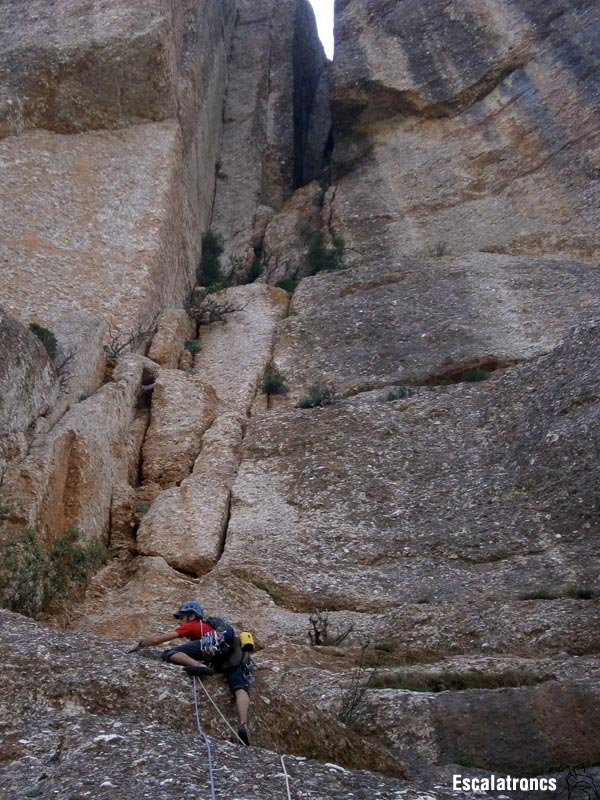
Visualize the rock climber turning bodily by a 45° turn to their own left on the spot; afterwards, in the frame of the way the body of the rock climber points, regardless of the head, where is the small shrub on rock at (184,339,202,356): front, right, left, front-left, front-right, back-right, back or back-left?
back-right

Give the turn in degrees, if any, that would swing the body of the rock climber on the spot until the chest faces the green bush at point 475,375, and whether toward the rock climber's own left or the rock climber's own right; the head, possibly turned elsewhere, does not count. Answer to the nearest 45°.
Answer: approximately 135° to the rock climber's own right

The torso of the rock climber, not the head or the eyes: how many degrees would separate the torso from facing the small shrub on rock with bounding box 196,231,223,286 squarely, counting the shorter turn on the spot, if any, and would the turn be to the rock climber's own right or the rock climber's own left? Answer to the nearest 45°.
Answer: approximately 90° to the rock climber's own right

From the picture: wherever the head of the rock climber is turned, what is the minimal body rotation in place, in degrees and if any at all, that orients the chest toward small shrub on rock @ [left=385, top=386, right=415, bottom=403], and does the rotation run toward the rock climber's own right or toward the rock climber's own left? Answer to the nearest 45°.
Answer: approximately 90° to the rock climber's own right

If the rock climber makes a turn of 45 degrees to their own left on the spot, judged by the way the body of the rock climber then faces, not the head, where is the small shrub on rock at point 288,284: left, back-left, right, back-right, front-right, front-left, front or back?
back-right

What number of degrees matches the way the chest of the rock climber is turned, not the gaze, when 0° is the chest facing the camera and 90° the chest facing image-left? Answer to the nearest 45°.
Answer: approximately 90°

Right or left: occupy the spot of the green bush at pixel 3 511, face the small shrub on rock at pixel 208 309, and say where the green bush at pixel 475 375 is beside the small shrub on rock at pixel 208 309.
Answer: right

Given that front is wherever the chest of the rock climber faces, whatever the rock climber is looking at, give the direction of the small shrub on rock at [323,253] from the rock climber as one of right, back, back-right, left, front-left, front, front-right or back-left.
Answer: right

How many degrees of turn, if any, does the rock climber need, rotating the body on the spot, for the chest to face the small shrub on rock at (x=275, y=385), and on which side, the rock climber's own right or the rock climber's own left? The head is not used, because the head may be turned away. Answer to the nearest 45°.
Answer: approximately 90° to the rock climber's own right

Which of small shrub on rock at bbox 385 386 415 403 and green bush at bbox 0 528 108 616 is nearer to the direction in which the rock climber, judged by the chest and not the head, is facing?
the green bush
